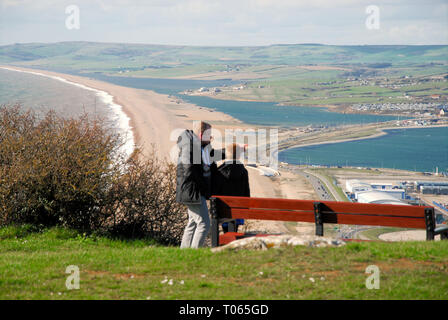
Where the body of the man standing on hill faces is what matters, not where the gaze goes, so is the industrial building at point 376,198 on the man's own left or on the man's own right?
on the man's own left

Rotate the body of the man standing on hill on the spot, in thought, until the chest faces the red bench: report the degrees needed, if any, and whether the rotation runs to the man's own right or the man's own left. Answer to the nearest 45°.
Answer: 0° — they already face it

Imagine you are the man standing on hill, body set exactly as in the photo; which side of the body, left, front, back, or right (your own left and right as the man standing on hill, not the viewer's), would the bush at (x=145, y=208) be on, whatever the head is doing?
left

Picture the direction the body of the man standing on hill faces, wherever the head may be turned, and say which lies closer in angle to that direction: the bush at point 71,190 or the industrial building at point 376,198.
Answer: the industrial building

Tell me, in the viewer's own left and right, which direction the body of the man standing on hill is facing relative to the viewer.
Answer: facing to the right of the viewer
